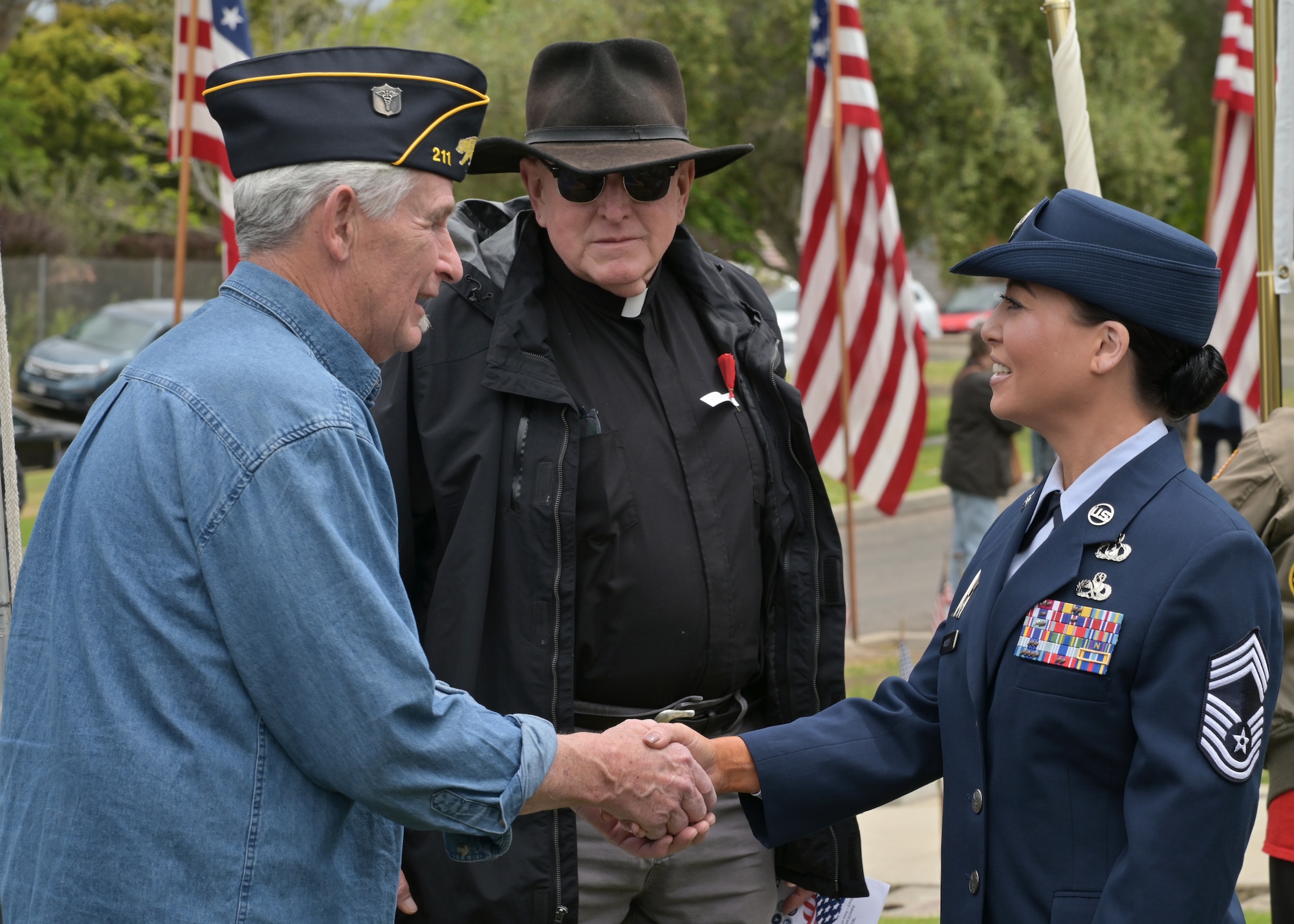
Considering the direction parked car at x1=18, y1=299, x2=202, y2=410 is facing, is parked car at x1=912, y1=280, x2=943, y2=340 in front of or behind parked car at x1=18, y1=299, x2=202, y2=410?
behind

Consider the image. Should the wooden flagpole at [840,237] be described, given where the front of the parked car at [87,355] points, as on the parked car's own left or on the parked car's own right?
on the parked car's own left

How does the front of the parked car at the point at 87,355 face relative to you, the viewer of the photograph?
facing the viewer and to the left of the viewer

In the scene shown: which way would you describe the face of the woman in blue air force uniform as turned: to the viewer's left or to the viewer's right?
to the viewer's left

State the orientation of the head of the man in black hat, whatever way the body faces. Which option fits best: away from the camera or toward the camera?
toward the camera

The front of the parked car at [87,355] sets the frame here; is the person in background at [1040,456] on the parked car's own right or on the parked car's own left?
on the parked car's own left

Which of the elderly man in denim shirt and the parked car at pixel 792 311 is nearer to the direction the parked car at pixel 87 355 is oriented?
the elderly man in denim shirt

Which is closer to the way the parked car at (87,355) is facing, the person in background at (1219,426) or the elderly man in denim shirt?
the elderly man in denim shirt

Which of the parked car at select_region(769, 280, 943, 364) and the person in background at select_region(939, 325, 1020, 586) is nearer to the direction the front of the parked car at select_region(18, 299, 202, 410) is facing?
the person in background

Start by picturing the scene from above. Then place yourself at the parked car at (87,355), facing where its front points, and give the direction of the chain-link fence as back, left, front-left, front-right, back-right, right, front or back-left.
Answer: back-right

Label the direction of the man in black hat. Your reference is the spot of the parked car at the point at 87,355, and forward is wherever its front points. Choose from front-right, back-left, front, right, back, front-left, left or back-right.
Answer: front-left

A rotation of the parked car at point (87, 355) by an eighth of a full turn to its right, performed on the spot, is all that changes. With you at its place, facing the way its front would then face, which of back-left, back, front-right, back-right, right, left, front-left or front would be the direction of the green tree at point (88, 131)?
right

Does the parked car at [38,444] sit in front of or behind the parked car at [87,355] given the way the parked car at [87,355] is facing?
in front

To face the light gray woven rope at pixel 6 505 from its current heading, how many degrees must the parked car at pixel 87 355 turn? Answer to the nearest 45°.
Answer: approximately 45° to its left

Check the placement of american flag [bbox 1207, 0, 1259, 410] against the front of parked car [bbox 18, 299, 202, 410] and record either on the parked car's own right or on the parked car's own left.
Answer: on the parked car's own left

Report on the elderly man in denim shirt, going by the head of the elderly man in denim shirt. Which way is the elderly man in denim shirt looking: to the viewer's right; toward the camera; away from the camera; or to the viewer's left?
to the viewer's right
